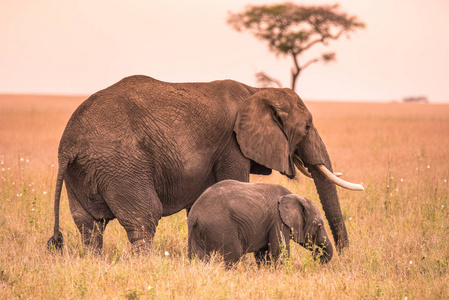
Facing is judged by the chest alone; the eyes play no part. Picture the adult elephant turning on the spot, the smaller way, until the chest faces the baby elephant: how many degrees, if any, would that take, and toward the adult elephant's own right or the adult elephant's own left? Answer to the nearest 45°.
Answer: approximately 45° to the adult elephant's own right

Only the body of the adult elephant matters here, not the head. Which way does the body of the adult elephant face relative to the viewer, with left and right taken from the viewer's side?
facing to the right of the viewer
